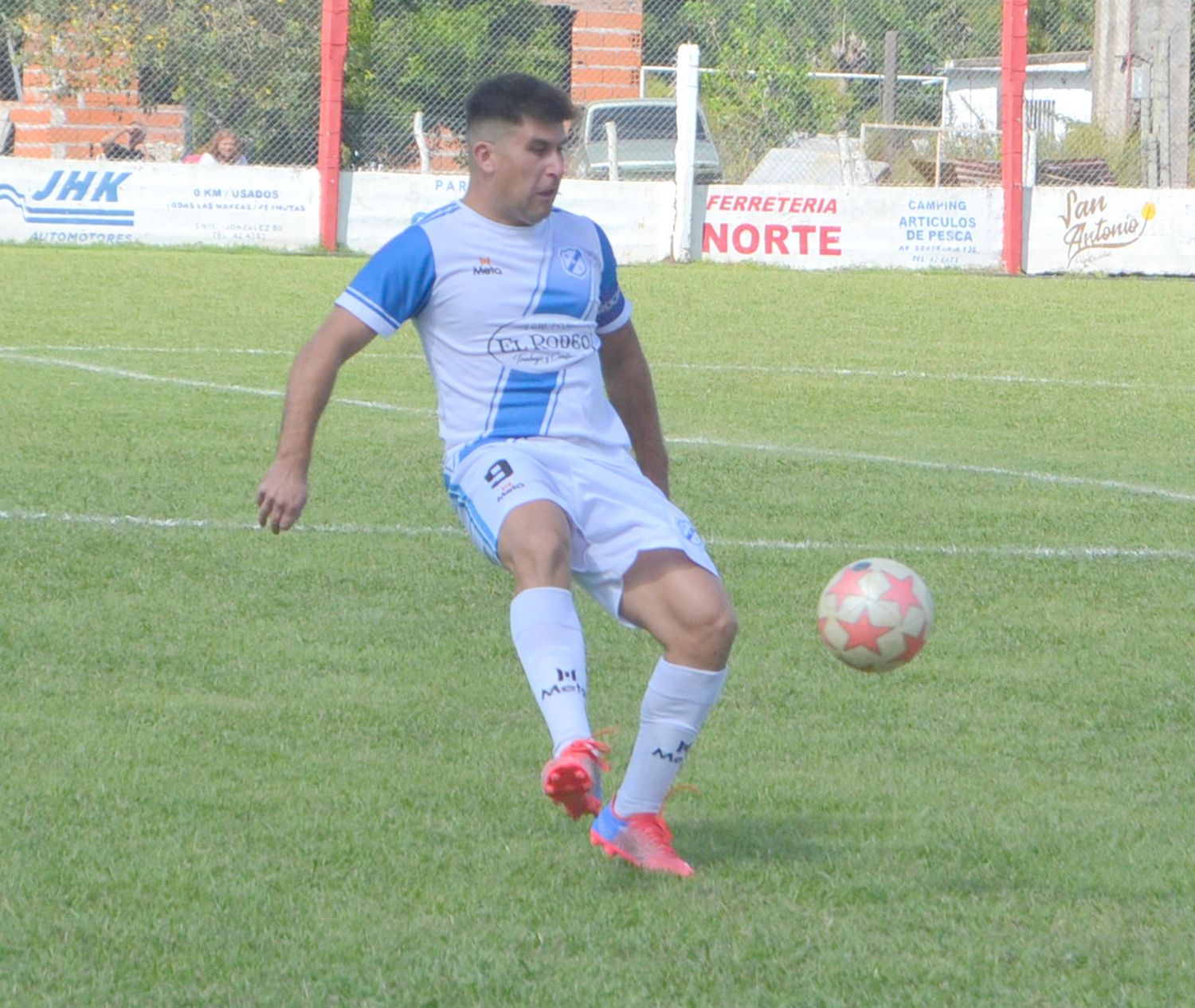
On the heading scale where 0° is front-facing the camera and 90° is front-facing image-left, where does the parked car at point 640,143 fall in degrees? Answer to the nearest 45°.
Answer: approximately 0°

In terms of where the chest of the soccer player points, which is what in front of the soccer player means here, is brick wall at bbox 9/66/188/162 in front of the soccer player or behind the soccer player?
behind

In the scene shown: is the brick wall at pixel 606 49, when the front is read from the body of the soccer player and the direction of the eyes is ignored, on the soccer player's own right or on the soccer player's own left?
on the soccer player's own left

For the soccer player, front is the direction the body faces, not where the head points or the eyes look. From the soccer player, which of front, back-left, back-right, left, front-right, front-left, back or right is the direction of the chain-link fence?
back-left

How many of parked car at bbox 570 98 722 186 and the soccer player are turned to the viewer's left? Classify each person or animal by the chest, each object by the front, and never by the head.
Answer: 0

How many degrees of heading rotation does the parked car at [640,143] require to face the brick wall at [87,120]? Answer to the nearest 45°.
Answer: approximately 90° to its right

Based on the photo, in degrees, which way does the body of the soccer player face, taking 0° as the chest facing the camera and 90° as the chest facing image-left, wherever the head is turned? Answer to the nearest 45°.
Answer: approximately 315°

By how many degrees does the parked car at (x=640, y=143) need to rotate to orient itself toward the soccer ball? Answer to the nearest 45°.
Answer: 0° — it already faces it
